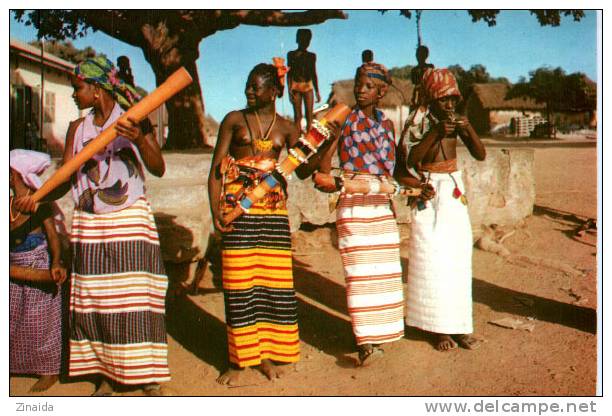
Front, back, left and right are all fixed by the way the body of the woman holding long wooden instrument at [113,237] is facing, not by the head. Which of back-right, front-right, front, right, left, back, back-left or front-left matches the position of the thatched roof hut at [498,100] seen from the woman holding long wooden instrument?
back-left

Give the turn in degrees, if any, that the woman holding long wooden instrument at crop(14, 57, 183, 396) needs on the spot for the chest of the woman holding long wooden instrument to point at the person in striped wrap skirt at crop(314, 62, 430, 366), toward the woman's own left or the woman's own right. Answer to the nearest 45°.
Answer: approximately 90° to the woman's own left

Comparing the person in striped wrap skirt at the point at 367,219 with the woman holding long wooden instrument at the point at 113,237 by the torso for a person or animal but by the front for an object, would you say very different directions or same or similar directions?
same or similar directions

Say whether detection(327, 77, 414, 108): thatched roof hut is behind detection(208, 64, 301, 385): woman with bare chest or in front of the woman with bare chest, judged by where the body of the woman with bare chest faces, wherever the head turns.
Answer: behind

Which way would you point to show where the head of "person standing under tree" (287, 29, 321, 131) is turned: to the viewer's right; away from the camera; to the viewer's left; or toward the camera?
toward the camera

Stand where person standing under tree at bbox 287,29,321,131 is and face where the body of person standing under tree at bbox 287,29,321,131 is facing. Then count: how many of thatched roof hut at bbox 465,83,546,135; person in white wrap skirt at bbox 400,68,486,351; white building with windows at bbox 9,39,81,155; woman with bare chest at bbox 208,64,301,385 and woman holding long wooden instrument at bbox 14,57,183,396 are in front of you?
3

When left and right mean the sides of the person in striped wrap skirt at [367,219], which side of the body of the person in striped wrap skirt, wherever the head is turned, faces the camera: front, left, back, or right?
front

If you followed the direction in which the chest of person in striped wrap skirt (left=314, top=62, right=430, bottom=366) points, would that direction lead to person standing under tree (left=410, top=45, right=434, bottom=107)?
no

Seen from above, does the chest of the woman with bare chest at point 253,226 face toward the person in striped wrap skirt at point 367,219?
no

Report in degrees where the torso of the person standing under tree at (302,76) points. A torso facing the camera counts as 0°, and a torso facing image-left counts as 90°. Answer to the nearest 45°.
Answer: approximately 0°

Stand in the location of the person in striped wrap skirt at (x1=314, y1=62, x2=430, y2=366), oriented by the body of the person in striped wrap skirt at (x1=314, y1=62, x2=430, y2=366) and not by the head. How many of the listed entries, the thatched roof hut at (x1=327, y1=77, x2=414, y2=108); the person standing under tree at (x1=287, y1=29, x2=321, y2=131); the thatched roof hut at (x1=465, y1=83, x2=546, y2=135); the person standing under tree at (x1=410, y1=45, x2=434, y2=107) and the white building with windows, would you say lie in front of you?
0

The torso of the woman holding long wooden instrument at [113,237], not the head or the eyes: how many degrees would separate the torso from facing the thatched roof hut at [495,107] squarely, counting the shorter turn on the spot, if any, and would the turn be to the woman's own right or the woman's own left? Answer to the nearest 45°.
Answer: approximately 135° to the woman's own left

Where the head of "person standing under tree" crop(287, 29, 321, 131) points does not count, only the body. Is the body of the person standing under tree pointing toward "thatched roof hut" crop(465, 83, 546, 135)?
no

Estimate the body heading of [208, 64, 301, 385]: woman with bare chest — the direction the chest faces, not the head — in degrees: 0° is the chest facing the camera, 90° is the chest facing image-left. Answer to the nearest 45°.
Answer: approximately 0°

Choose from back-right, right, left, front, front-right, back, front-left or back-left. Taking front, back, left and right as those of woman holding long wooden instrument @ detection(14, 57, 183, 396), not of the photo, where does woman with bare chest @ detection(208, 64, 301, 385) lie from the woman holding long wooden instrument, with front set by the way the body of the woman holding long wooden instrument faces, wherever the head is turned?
left

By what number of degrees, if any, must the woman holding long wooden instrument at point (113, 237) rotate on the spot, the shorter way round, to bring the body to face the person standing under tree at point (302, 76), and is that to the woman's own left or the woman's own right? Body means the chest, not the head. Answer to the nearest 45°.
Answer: approximately 135° to the woman's own left
